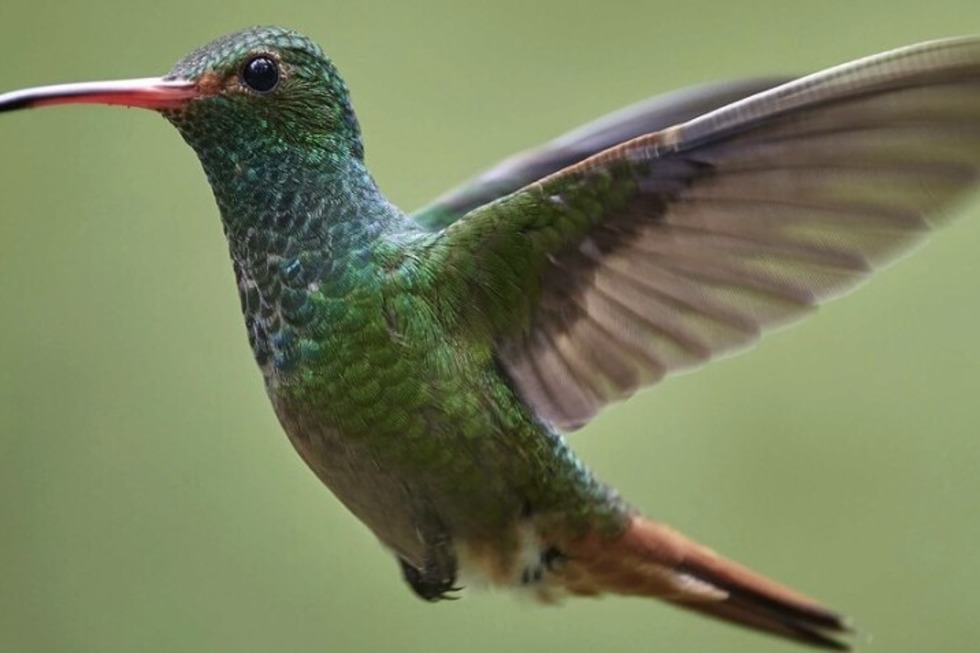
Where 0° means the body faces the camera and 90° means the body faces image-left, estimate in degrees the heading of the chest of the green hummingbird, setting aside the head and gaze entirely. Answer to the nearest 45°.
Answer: approximately 90°
